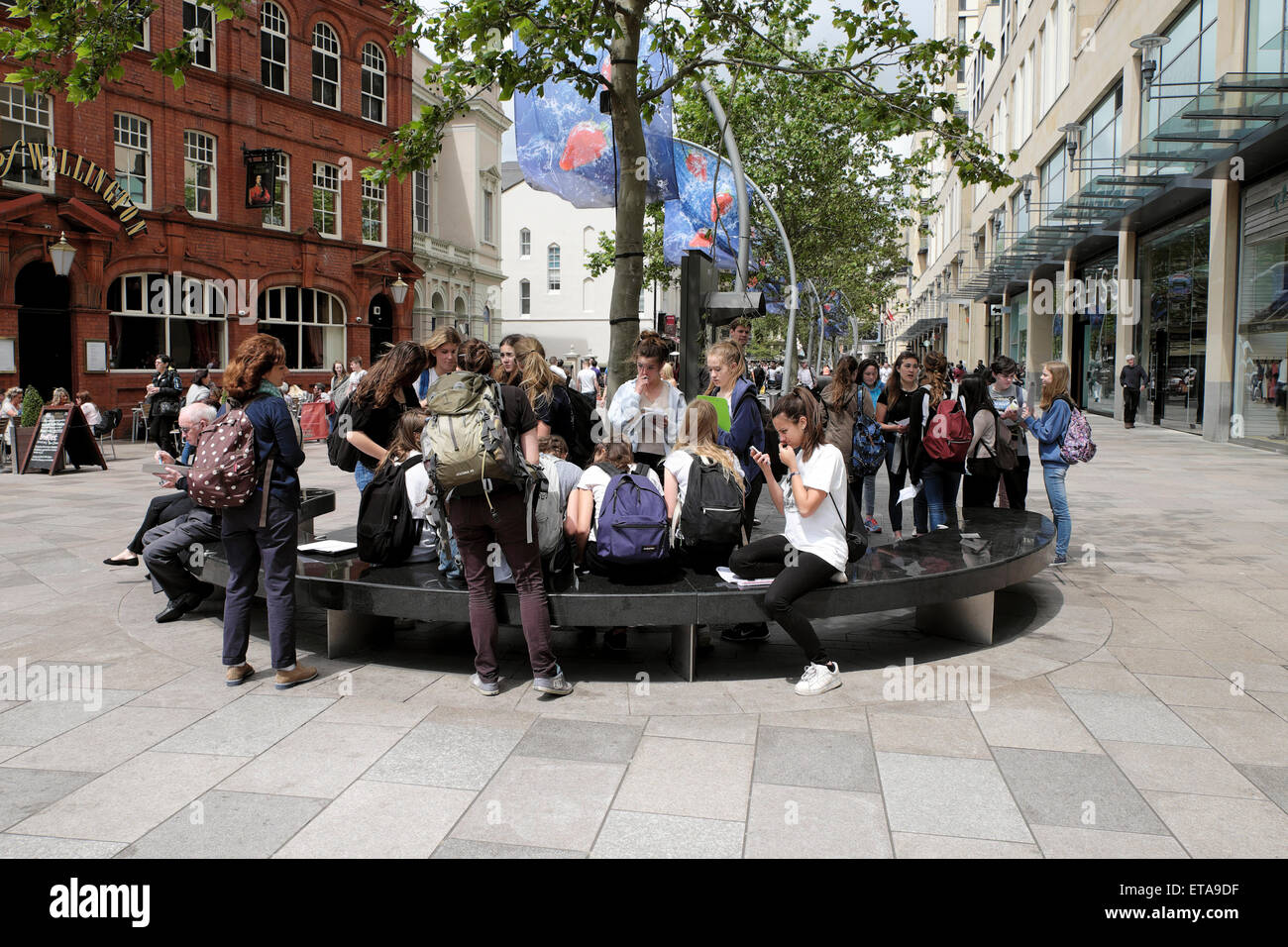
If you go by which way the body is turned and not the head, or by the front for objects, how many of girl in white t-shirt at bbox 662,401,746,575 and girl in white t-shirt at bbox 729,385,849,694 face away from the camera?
1

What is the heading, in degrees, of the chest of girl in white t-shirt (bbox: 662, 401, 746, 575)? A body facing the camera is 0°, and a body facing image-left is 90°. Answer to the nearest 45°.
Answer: approximately 180°

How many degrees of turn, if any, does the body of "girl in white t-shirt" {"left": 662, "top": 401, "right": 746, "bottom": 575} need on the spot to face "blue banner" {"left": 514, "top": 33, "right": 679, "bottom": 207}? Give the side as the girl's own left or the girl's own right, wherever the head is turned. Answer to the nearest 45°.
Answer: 0° — they already face it

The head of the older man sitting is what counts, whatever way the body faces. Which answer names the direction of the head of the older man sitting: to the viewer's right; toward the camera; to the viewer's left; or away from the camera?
to the viewer's left

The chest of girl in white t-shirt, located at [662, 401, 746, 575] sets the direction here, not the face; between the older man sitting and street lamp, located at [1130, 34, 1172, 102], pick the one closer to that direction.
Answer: the street lamp

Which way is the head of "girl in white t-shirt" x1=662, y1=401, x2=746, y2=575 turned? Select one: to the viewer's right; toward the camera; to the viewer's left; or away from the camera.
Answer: away from the camera

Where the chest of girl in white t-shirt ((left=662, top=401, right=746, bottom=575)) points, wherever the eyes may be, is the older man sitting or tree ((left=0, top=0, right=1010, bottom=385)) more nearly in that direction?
the tree

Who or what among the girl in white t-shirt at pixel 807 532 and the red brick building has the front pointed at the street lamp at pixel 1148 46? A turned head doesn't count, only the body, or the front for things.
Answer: the red brick building

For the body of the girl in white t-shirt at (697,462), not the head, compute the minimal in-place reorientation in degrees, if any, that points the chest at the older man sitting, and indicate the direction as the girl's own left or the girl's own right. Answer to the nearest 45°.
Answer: approximately 90° to the girl's own left

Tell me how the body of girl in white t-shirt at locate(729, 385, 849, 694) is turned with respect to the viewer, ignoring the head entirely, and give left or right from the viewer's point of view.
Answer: facing to the left of the viewer

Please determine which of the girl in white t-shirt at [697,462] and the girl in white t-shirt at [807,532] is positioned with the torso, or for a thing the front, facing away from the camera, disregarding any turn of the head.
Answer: the girl in white t-shirt at [697,462]

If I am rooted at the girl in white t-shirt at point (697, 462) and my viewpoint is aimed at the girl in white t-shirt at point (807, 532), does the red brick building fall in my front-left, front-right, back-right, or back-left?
back-left
